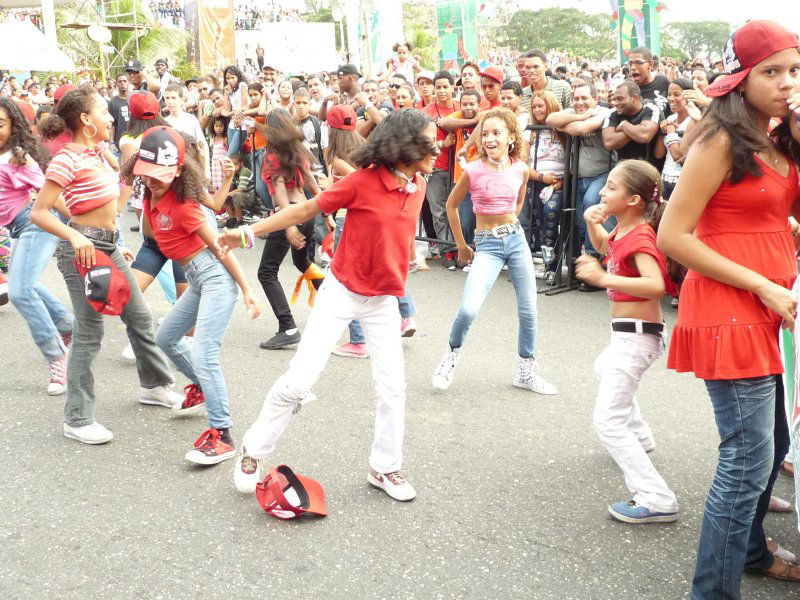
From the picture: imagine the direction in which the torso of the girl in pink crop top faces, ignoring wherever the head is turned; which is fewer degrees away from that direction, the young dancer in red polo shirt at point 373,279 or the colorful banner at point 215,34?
the young dancer in red polo shirt

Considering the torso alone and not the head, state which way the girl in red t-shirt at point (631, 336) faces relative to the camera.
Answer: to the viewer's left

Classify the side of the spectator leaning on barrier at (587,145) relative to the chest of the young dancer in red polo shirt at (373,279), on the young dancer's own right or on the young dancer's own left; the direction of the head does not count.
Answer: on the young dancer's own left

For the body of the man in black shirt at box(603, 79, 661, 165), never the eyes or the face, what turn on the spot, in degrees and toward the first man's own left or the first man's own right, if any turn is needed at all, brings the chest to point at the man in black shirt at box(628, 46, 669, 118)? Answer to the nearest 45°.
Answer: approximately 135° to the first man's own right

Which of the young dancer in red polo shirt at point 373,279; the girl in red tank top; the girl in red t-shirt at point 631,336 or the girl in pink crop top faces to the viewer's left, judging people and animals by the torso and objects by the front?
the girl in red t-shirt

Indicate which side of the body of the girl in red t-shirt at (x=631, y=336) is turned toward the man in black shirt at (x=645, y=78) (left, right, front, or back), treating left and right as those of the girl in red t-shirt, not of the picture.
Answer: right

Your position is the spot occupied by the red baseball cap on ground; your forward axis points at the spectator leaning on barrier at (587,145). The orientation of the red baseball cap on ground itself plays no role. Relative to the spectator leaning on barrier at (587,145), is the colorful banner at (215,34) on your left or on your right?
left
